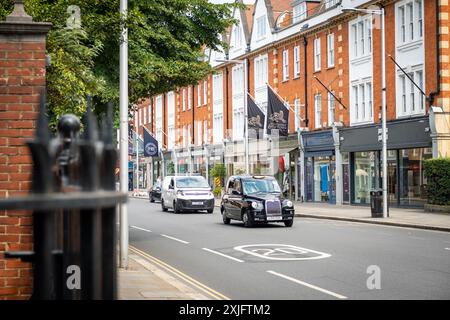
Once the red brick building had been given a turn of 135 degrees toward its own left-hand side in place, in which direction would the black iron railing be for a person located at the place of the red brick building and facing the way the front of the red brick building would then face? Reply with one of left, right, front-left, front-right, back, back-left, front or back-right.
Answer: right

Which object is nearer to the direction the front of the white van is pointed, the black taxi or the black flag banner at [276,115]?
the black taxi

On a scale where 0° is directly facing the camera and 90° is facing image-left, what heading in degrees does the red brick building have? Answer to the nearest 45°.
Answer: approximately 45°

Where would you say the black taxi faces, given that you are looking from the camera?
facing the viewer and to the right of the viewer

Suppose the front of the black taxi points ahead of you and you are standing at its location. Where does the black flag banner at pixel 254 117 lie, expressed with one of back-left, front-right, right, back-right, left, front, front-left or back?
back-left

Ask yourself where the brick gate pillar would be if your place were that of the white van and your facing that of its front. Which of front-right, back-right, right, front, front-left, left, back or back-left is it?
front-right

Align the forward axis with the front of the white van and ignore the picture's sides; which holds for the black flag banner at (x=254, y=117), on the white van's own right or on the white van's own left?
on the white van's own left

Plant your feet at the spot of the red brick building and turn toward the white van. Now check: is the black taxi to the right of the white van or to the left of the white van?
left

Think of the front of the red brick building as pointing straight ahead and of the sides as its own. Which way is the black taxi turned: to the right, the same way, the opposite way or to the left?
to the left

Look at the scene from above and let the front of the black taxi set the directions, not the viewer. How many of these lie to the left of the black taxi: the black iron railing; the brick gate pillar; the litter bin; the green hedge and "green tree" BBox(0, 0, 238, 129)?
2

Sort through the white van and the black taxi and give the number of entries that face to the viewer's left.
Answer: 0

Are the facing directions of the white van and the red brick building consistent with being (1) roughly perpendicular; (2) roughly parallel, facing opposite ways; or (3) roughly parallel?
roughly perpendicular

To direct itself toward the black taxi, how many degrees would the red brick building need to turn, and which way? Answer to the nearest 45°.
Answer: approximately 45° to its left

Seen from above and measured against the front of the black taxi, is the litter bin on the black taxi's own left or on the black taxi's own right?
on the black taxi's own left

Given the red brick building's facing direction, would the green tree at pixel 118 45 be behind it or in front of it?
in front

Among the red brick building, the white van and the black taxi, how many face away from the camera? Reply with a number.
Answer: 0

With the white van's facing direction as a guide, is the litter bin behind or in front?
in front
